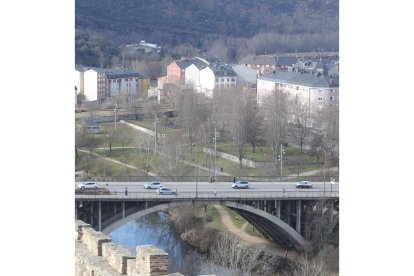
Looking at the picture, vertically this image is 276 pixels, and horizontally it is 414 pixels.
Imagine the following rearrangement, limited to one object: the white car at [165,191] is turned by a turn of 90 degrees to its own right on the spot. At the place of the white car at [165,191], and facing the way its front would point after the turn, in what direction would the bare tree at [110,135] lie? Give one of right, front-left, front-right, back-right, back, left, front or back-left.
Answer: back

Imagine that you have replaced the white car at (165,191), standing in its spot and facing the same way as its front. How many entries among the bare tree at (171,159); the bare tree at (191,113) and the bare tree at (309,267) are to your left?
2

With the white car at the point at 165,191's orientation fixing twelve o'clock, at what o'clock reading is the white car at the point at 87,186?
the white car at the point at 87,186 is roughly at 6 o'clock from the white car at the point at 165,191.

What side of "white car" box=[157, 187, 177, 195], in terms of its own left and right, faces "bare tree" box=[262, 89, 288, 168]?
left

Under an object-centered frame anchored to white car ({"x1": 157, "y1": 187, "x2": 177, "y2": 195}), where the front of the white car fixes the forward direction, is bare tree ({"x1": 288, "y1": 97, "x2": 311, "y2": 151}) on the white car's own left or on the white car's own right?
on the white car's own left

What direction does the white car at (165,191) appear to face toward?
to the viewer's right

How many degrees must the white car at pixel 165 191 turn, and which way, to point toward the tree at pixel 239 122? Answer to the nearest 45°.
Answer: approximately 90° to its left

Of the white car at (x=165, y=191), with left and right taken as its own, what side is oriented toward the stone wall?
right

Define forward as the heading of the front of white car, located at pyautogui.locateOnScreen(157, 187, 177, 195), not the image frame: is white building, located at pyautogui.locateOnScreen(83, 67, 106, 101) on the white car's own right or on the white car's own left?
on the white car's own left

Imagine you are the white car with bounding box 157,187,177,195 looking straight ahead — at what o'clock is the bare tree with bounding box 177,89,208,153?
The bare tree is roughly at 9 o'clock from the white car.

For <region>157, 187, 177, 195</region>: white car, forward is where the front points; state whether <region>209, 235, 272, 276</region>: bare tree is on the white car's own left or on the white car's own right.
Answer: on the white car's own right

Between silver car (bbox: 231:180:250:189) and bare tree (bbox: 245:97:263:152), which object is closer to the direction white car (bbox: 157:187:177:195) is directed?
the silver car
